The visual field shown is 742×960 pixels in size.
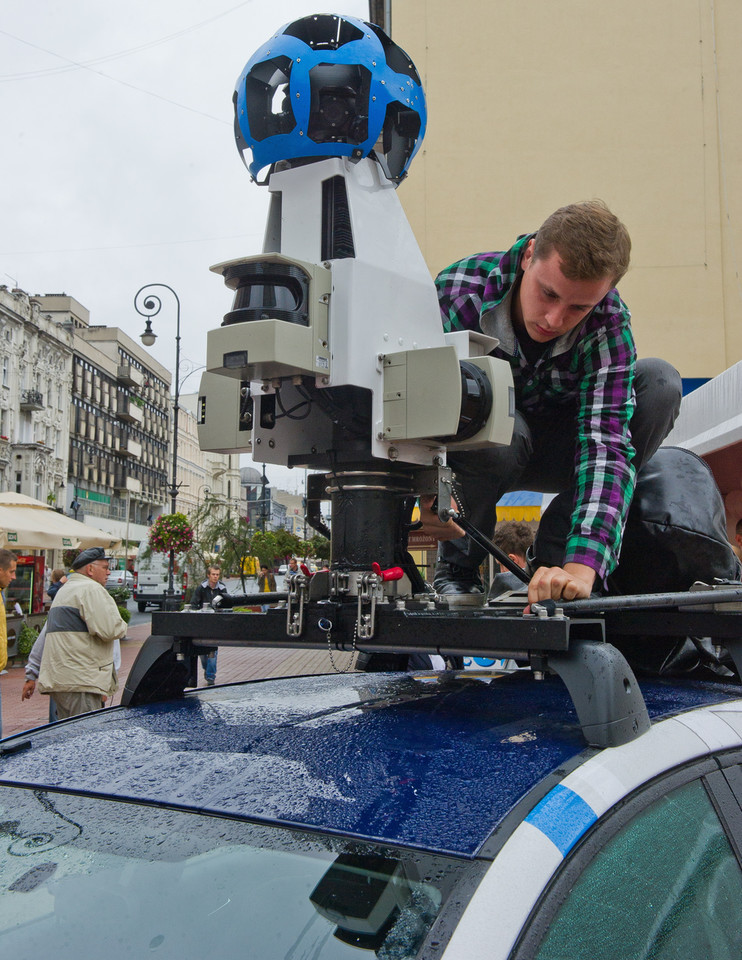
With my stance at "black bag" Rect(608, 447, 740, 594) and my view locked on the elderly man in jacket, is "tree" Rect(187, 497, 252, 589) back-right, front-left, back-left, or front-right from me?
front-right

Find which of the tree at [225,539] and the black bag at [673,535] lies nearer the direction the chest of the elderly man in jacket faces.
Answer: the tree

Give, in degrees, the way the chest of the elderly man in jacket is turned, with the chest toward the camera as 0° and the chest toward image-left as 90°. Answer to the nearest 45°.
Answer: approximately 225°

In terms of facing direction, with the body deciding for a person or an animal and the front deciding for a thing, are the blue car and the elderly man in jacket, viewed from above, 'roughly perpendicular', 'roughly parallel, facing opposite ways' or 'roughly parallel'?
roughly parallel, facing opposite ways

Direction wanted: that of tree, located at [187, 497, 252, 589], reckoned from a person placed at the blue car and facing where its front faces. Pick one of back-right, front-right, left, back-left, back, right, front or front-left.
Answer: back-right

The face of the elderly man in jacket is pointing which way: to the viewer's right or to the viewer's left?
to the viewer's right

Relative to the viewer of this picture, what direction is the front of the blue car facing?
facing the viewer and to the left of the viewer

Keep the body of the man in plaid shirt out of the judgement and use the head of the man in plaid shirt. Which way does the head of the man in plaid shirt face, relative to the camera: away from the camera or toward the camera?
toward the camera
